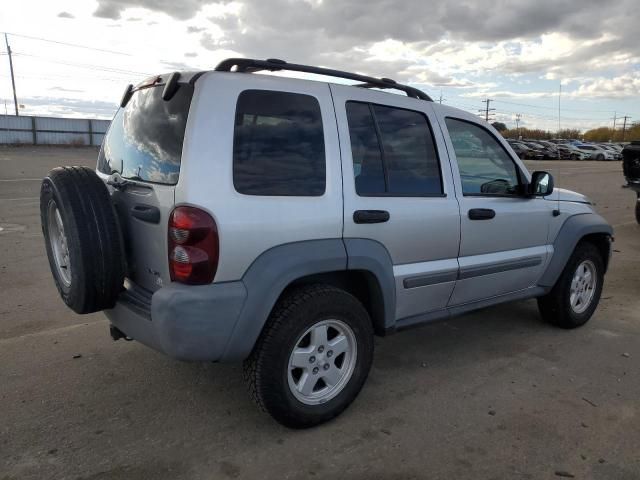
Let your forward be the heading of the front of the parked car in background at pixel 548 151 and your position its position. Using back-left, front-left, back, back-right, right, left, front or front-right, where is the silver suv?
front-right

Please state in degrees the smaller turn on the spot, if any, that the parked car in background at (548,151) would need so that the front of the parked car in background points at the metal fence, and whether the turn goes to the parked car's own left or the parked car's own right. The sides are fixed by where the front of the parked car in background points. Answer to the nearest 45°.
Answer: approximately 90° to the parked car's own right

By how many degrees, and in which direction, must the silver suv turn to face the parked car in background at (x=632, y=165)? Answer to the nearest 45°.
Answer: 0° — it already faces it

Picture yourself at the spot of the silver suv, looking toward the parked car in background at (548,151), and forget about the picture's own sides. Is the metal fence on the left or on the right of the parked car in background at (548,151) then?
left

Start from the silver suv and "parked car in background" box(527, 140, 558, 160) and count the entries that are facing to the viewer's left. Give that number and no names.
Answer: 0

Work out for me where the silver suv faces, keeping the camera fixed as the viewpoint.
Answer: facing away from the viewer and to the right of the viewer

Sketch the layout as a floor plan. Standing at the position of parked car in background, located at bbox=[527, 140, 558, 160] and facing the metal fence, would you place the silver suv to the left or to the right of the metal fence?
left

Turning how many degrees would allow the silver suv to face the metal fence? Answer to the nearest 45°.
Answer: approximately 90° to its left

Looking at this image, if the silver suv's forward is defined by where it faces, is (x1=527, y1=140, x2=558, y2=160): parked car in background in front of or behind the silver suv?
in front

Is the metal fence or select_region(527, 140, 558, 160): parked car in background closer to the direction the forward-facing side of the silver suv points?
the parked car in background
